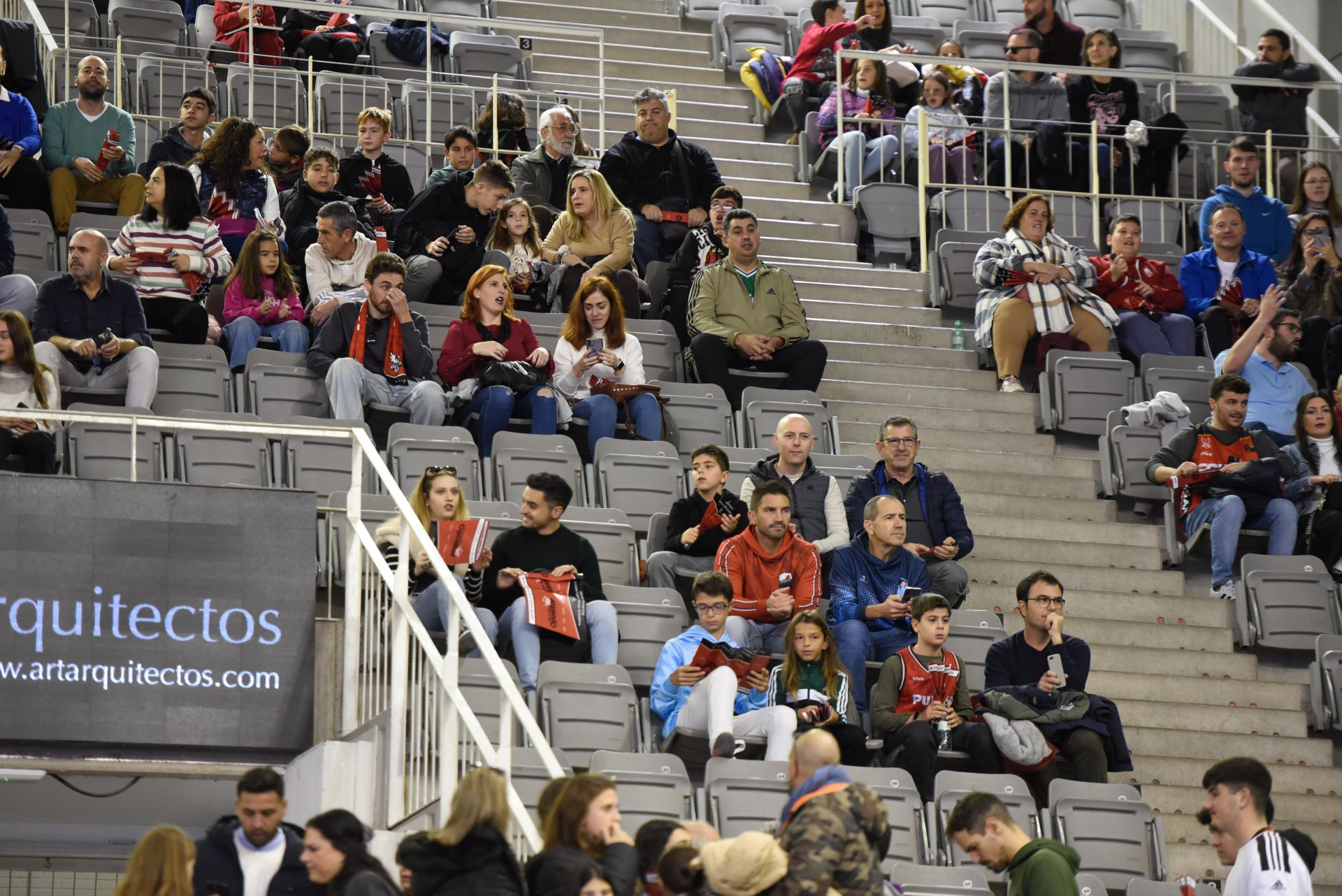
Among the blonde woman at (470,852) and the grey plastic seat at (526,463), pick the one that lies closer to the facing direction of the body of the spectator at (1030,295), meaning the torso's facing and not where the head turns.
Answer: the blonde woman

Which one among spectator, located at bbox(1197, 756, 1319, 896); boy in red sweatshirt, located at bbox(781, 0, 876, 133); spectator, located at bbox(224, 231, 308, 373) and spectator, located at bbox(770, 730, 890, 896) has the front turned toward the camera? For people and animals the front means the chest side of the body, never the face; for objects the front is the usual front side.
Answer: spectator, located at bbox(224, 231, 308, 373)

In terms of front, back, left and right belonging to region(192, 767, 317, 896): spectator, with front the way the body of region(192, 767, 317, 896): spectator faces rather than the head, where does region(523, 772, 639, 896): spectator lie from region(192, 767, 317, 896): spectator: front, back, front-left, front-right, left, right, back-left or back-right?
front-left

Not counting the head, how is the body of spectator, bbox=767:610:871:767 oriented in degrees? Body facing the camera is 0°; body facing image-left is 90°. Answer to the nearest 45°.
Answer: approximately 0°

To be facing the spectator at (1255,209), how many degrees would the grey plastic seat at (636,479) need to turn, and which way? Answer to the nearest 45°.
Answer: approximately 135° to its left

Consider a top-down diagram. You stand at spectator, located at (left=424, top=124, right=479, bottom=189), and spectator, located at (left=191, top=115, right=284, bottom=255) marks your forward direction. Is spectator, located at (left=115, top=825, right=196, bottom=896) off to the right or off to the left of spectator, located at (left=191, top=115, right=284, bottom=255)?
left

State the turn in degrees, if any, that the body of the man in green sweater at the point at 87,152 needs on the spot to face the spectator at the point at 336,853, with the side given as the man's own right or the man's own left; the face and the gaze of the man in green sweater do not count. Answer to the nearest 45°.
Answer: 0° — they already face them

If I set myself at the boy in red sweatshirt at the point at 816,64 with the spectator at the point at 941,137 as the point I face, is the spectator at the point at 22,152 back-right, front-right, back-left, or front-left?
back-right

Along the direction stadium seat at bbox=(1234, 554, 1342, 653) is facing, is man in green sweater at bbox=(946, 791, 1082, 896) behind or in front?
in front

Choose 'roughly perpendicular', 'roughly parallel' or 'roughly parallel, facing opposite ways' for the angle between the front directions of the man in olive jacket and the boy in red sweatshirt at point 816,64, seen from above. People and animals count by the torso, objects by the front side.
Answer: roughly perpendicular

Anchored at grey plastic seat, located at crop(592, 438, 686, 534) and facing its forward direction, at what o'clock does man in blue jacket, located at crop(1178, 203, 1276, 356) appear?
The man in blue jacket is roughly at 8 o'clock from the grey plastic seat.

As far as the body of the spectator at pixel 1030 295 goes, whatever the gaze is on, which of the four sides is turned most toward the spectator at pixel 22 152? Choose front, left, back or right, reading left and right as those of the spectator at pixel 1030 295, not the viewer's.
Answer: right
